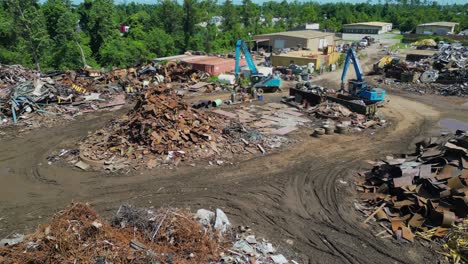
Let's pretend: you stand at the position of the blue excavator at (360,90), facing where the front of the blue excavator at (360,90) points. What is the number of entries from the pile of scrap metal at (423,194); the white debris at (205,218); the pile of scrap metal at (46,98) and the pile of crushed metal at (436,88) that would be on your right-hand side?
1

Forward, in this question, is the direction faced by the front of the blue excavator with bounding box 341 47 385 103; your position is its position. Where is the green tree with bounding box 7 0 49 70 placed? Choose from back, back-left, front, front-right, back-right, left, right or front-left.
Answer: front-left

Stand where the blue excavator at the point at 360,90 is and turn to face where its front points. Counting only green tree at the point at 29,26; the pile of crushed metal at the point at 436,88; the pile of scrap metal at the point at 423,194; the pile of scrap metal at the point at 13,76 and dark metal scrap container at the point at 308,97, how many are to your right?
1

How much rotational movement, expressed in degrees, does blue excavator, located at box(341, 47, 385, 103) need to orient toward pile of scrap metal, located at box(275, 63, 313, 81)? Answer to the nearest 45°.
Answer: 0° — it already faces it

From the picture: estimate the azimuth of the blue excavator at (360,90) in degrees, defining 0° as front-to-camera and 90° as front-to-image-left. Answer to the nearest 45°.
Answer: approximately 135°

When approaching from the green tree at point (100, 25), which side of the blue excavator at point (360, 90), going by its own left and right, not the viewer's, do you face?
front

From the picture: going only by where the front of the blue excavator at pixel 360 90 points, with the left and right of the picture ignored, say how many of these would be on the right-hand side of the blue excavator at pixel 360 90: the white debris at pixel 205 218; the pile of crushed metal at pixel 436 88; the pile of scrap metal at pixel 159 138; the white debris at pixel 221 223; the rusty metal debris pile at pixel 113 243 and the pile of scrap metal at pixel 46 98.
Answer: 1

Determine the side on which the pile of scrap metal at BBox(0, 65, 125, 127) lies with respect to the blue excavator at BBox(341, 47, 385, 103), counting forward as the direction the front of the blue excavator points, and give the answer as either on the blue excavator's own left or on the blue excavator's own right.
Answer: on the blue excavator's own left

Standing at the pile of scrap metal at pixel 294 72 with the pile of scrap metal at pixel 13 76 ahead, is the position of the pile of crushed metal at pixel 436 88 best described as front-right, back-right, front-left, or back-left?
back-left

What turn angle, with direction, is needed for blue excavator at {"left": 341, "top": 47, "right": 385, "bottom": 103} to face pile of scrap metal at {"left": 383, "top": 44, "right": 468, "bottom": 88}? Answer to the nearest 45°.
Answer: approximately 90° to its right

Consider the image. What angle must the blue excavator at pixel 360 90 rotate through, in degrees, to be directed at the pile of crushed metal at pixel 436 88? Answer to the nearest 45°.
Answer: approximately 90° to its right

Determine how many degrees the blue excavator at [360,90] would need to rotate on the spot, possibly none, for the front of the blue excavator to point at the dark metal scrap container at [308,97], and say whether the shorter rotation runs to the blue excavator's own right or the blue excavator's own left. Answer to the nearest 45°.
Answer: approximately 45° to the blue excavator's own left

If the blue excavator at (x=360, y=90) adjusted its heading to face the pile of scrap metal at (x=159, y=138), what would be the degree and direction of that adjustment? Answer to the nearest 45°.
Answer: approximately 90° to its left

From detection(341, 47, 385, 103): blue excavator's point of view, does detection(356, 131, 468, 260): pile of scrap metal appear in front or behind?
behind

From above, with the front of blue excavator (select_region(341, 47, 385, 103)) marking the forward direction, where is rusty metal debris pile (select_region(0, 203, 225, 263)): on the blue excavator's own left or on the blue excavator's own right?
on the blue excavator's own left

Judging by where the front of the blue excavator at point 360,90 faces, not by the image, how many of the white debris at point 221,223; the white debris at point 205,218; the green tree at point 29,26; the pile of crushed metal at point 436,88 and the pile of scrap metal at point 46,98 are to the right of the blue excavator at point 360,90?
1

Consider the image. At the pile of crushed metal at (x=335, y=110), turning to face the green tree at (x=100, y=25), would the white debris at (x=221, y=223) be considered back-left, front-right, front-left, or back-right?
back-left
